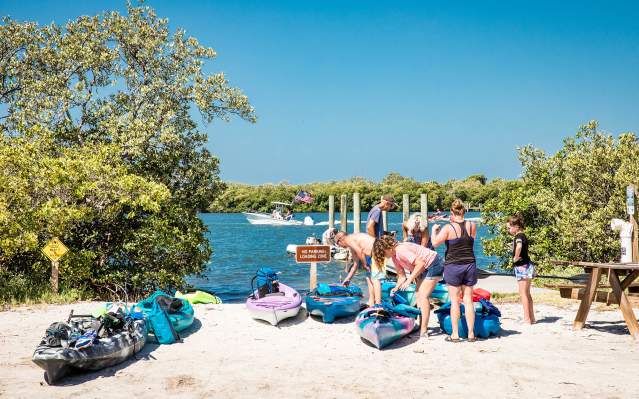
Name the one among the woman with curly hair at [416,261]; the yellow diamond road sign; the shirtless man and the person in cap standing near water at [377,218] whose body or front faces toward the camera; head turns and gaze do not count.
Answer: the yellow diamond road sign

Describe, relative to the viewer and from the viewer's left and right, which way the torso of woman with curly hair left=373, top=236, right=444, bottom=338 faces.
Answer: facing to the left of the viewer

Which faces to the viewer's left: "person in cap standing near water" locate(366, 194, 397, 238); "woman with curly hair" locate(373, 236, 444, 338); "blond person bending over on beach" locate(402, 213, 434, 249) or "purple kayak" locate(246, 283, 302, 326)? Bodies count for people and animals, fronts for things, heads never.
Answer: the woman with curly hair

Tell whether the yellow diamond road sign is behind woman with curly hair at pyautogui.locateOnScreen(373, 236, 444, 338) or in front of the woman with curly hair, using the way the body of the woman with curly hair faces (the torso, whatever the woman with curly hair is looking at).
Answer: in front

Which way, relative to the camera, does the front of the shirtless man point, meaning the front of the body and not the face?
to the viewer's left

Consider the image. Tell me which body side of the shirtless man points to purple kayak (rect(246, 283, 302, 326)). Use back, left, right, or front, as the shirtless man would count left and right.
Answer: front

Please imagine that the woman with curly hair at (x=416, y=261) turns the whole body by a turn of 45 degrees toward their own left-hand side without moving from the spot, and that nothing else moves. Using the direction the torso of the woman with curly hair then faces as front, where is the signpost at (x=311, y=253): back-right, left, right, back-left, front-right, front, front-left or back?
right
